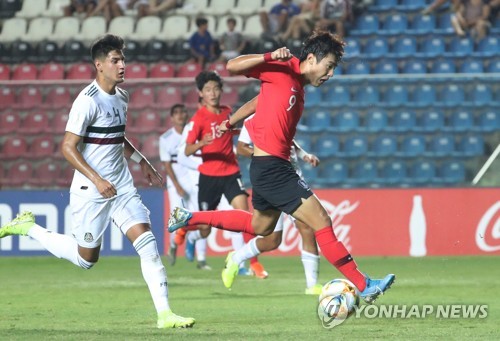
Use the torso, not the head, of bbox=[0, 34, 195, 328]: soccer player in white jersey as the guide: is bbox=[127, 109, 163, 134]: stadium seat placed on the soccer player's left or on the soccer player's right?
on the soccer player's left

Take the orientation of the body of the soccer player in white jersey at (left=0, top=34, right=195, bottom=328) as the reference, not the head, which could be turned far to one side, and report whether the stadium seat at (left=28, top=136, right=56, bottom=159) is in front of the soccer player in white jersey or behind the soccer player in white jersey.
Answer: behind

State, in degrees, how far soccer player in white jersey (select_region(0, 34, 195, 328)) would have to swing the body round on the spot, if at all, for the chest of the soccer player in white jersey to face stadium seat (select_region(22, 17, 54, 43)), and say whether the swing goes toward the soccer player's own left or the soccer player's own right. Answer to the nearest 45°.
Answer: approximately 135° to the soccer player's own left

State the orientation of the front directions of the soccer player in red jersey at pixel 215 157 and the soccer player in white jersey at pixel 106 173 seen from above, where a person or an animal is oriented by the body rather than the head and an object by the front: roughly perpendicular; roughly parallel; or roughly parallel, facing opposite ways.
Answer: roughly parallel

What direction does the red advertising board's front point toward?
toward the camera

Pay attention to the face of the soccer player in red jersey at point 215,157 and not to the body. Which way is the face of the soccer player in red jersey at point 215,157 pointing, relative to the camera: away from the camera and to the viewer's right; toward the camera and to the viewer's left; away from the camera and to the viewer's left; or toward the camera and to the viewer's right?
toward the camera and to the viewer's right
